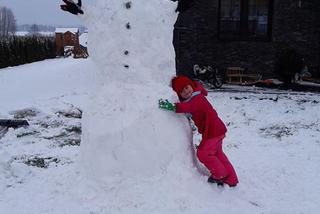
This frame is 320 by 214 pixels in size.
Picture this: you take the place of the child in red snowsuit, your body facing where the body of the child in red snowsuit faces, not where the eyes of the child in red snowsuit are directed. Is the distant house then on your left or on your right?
on your right

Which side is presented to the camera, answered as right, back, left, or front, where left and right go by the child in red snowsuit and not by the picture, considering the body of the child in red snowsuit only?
left

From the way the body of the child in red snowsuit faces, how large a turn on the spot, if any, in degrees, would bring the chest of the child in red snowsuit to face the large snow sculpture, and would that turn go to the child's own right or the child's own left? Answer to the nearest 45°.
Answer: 0° — they already face it

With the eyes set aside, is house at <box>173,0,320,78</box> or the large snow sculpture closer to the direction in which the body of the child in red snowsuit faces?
the large snow sculpture

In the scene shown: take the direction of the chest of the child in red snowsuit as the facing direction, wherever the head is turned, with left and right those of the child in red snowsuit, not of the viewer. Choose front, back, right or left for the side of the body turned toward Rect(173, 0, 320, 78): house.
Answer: right

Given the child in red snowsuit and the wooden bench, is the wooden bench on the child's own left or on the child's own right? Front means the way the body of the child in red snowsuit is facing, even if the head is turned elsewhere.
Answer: on the child's own right
